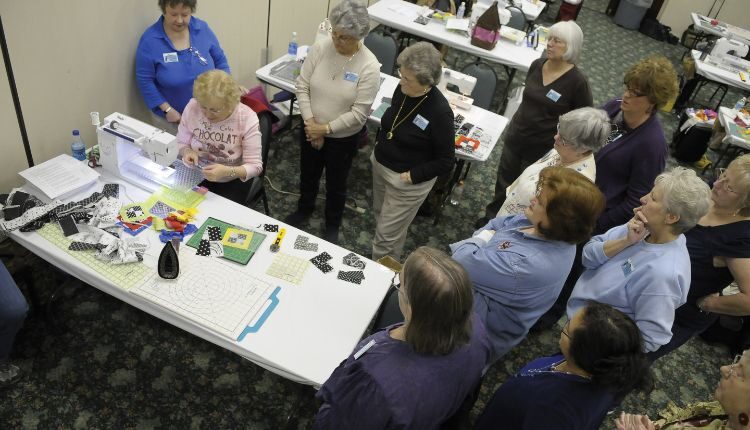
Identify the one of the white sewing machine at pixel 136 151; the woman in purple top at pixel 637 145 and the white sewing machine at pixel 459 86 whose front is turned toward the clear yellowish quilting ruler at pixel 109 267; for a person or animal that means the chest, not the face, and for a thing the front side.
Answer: the woman in purple top

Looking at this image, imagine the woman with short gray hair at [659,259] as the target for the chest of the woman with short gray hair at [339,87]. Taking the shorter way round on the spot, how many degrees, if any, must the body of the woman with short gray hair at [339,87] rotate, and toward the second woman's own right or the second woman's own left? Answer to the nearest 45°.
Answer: approximately 90° to the second woman's own left

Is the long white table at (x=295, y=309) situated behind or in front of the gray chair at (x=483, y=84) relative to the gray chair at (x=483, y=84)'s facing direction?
in front

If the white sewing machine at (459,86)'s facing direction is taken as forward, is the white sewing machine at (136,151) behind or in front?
behind

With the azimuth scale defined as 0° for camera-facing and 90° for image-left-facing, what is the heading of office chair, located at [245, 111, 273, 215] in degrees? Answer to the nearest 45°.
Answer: approximately 45°

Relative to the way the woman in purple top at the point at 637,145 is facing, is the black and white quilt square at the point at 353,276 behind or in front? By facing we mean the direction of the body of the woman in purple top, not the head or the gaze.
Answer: in front
